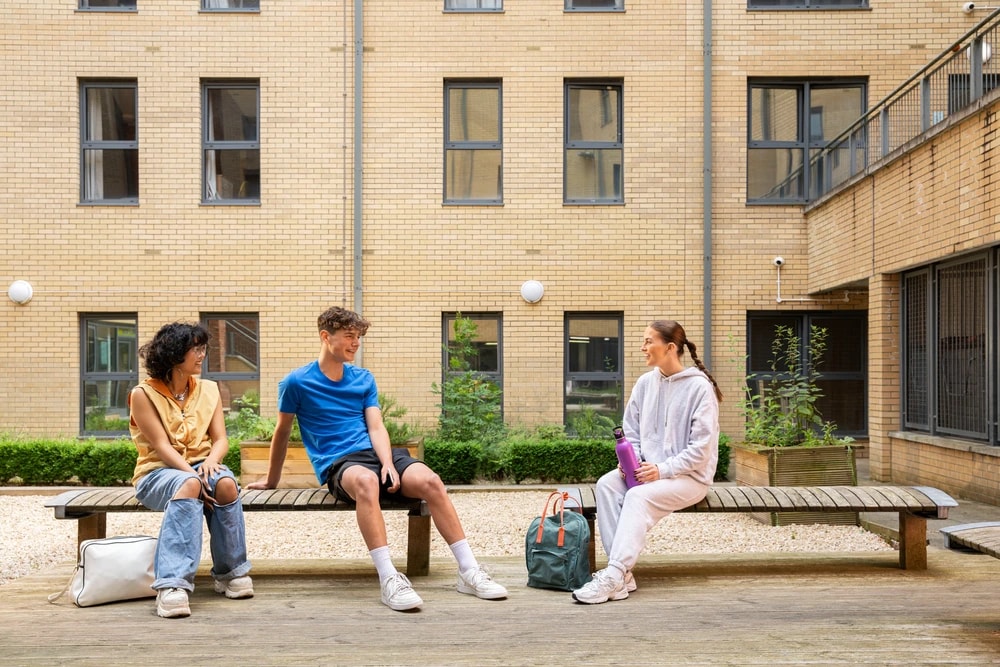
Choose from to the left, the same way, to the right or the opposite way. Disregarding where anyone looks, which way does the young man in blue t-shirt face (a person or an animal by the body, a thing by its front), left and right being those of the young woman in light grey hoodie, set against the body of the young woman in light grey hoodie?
to the left

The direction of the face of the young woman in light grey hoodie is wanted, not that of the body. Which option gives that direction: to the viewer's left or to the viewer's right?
to the viewer's left

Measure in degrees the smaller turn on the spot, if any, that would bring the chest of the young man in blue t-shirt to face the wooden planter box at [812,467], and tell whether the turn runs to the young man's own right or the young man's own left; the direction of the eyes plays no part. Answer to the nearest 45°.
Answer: approximately 90° to the young man's own left

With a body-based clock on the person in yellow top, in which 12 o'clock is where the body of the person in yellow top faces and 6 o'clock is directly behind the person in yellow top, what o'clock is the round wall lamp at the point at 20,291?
The round wall lamp is roughly at 7 o'clock from the person in yellow top.

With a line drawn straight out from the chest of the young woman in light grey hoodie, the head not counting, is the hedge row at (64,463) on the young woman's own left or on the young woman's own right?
on the young woman's own right

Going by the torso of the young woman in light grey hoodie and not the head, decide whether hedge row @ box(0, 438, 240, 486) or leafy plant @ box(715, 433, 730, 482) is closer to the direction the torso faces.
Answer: the hedge row

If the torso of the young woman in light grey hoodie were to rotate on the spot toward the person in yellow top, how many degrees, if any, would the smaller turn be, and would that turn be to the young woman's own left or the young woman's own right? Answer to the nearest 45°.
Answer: approximately 45° to the young woman's own right

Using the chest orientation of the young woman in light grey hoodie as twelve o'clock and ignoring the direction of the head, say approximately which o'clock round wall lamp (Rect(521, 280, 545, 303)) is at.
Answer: The round wall lamp is roughly at 4 o'clock from the young woman in light grey hoodie.

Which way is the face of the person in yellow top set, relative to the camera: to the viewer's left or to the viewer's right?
to the viewer's right

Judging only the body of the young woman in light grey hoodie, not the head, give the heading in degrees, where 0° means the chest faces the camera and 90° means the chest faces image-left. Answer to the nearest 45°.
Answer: approximately 45°

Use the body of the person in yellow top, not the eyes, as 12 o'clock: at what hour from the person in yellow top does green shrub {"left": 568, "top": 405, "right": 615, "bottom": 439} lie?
The green shrub is roughly at 9 o'clock from the person in yellow top.

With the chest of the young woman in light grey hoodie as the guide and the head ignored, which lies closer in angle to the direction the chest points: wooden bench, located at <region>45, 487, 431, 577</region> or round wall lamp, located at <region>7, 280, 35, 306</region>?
the wooden bench

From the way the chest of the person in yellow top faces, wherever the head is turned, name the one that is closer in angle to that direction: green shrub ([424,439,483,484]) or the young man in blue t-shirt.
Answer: the young man in blue t-shirt

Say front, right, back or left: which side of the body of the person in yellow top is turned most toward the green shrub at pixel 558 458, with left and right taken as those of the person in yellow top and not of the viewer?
left

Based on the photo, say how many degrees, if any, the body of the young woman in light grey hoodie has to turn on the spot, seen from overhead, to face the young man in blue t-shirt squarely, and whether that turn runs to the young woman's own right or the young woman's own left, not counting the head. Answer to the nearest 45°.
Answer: approximately 45° to the young woman's own right
